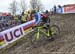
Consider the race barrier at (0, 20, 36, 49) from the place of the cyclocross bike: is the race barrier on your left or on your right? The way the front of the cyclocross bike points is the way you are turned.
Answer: on your right
